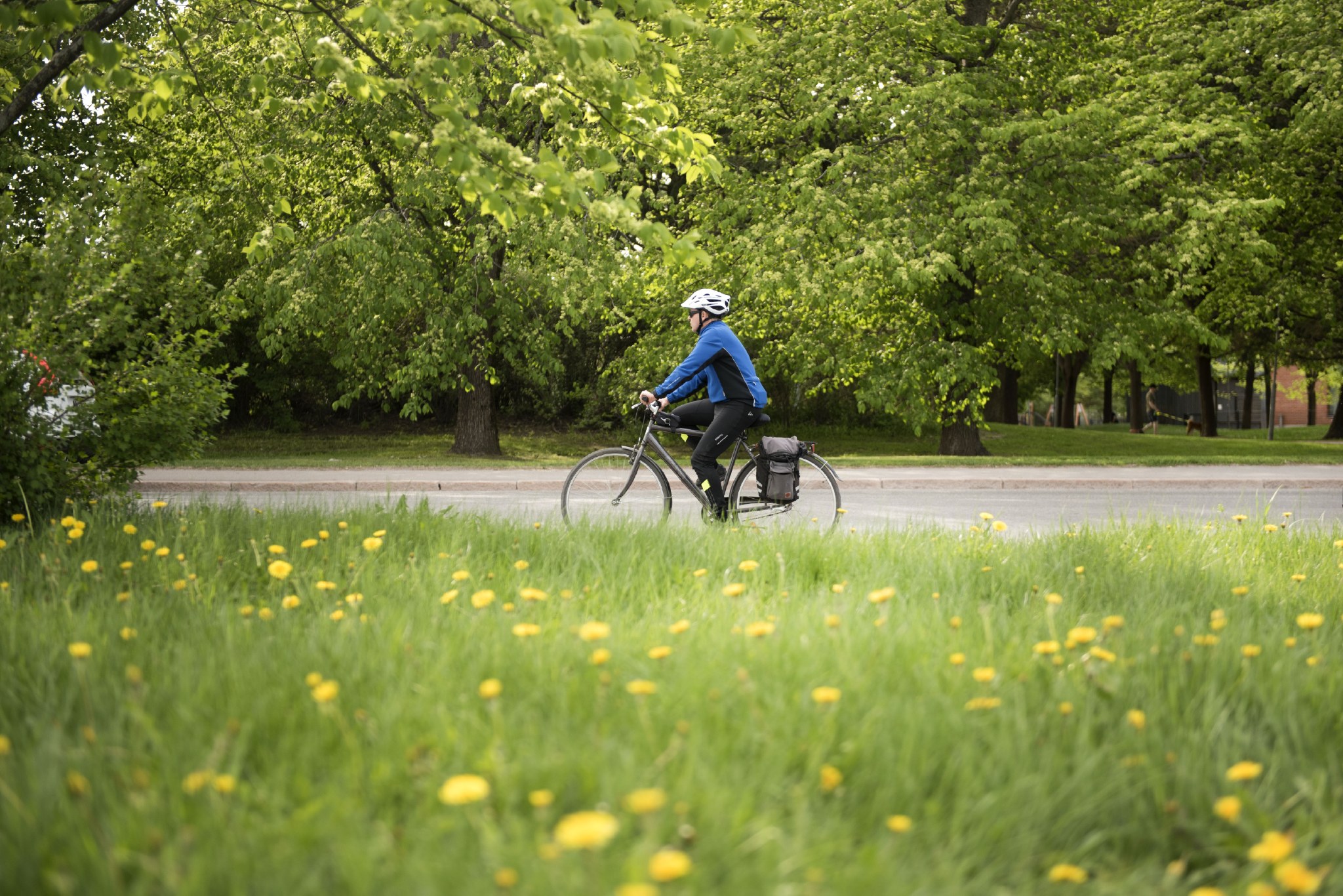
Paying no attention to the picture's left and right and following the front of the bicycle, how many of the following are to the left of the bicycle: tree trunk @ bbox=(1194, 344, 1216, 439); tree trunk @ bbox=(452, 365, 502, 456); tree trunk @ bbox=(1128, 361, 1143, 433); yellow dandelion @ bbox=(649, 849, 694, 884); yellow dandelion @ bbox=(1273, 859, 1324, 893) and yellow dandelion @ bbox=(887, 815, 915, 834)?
3

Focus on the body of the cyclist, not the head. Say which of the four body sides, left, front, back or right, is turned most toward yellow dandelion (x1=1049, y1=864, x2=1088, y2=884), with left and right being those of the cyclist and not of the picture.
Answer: left

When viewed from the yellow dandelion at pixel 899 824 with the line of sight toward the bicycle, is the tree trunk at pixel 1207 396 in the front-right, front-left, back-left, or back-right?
front-right

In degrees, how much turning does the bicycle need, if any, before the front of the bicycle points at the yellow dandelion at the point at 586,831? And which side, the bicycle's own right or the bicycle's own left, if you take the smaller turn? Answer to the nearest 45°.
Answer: approximately 90° to the bicycle's own left

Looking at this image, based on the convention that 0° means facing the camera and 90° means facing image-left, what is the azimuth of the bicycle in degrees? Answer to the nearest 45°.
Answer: approximately 90°

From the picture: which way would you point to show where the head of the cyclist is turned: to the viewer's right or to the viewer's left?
to the viewer's left

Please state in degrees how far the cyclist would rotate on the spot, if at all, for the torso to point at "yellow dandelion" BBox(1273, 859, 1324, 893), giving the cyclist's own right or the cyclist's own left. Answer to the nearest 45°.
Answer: approximately 90° to the cyclist's own left

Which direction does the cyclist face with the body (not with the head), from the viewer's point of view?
to the viewer's left

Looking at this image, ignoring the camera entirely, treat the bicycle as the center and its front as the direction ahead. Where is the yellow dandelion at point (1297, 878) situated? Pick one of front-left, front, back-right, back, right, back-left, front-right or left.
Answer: left
